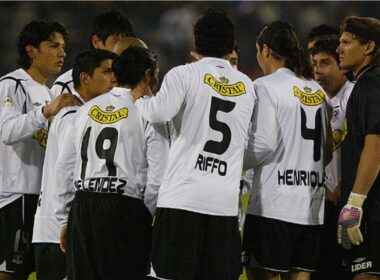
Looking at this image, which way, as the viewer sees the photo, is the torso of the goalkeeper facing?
to the viewer's left

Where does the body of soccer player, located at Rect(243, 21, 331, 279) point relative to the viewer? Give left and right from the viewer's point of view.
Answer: facing away from the viewer and to the left of the viewer

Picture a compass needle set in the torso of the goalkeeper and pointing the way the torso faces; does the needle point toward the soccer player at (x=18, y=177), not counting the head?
yes

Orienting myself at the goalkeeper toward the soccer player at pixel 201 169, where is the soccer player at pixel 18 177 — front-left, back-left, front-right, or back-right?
front-right

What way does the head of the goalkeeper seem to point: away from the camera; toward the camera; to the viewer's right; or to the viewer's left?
to the viewer's left

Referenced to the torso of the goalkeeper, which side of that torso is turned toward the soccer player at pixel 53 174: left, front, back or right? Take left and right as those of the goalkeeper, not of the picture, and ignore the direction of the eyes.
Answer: front

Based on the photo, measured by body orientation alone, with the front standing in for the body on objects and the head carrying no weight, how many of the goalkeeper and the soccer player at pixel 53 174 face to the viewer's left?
1

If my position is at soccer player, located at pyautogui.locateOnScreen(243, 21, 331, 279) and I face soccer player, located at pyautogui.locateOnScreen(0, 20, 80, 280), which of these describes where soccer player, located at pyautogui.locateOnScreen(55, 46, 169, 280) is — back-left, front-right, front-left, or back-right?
front-left

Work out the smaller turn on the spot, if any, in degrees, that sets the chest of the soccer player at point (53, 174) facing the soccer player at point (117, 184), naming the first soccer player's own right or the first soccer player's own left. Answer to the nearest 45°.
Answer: approximately 45° to the first soccer player's own right

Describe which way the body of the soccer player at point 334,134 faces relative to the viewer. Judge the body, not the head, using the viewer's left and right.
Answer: facing the viewer and to the left of the viewer

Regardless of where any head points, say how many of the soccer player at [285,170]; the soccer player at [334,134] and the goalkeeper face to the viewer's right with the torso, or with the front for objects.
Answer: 0

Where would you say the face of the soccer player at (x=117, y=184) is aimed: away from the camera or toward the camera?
away from the camera

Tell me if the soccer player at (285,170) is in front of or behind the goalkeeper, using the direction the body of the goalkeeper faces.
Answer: in front

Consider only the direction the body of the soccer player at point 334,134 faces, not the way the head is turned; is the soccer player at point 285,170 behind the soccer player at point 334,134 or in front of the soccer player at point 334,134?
in front

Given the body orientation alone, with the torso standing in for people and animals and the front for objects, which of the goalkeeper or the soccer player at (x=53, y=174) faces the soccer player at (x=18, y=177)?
the goalkeeper
